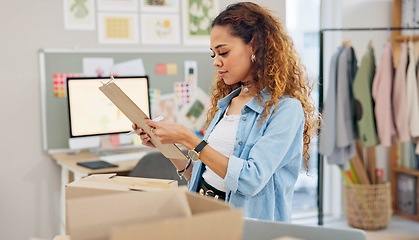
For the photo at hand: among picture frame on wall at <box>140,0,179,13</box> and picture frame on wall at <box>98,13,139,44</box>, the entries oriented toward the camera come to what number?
2

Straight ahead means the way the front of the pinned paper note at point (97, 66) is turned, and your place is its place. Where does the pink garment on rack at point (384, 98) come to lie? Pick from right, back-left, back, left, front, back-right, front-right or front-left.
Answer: left

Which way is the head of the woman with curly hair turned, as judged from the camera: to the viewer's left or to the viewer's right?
to the viewer's left

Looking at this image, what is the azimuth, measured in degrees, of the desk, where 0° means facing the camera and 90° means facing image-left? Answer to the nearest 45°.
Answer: approximately 0°
